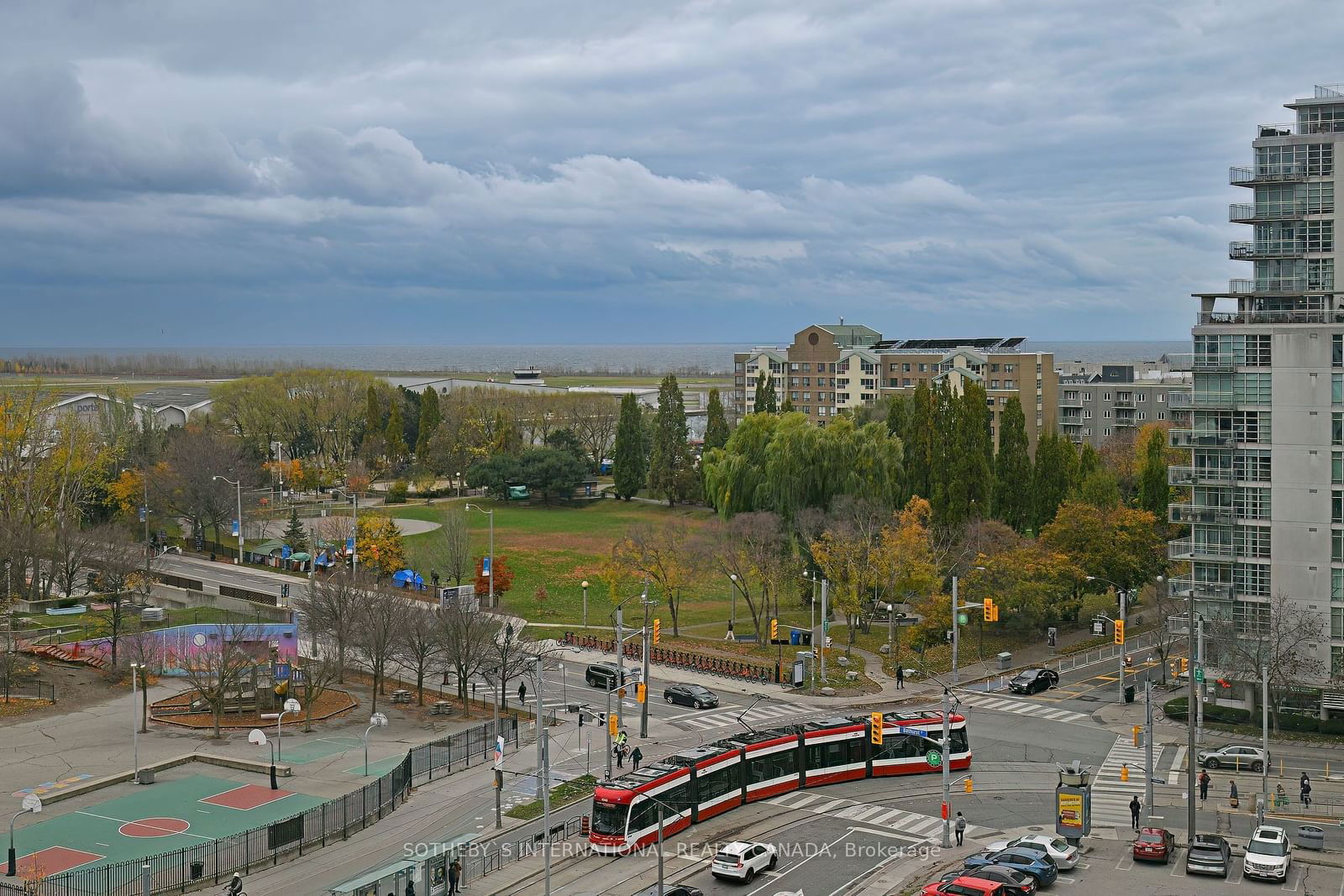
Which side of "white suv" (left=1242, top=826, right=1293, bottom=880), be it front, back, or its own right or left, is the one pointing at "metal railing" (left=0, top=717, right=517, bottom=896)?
right

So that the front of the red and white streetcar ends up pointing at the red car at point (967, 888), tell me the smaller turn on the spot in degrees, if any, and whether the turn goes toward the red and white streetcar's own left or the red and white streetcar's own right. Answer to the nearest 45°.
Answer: approximately 90° to the red and white streetcar's own left

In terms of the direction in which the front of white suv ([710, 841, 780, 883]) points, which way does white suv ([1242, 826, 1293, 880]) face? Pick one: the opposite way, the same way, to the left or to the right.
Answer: the opposite way

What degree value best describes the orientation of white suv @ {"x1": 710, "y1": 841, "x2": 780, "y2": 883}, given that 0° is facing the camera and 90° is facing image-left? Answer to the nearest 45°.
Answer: approximately 225°

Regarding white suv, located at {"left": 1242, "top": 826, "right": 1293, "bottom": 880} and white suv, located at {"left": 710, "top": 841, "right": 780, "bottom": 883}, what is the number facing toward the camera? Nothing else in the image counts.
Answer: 1

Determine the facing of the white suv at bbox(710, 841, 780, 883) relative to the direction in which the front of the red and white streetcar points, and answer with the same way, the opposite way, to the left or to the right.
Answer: the opposite way

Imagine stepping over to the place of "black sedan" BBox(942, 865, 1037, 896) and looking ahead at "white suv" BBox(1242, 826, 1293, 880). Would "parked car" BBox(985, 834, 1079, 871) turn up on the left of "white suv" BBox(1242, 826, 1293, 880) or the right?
left

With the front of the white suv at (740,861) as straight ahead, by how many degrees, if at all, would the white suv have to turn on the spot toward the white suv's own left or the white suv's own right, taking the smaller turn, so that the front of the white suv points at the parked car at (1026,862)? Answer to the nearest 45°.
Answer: approximately 45° to the white suv's own right

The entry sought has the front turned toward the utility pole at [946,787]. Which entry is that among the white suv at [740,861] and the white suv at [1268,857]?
the white suv at [740,861]

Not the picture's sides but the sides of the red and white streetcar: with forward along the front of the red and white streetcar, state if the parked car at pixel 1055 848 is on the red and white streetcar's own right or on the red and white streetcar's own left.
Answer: on the red and white streetcar's own left

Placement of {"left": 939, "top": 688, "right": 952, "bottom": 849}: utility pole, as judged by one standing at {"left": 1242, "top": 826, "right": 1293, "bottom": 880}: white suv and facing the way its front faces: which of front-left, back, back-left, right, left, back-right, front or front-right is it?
right

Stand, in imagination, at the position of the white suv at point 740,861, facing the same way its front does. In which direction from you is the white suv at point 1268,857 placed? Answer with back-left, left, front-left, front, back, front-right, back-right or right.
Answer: front-right

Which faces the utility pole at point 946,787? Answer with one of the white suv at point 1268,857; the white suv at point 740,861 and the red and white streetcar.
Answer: the white suv at point 740,861

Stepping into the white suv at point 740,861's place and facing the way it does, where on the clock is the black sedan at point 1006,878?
The black sedan is roughly at 2 o'clock from the white suv.
